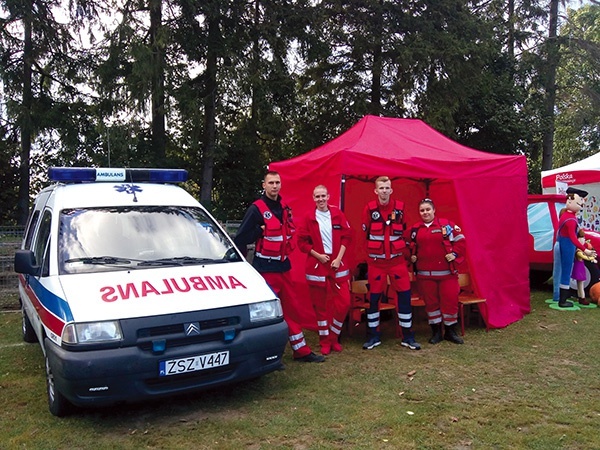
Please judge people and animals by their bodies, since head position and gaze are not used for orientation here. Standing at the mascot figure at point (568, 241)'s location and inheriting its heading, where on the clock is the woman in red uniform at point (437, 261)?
The woman in red uniform is roughly at 4 o'clock from the mascot figure.

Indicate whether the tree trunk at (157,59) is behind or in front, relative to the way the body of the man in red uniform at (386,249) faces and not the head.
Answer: behind

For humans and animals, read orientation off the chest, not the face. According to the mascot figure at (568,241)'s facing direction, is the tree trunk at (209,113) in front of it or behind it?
behind

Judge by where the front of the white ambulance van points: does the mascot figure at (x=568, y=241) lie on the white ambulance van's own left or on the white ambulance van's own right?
on the white ambulance van's own left

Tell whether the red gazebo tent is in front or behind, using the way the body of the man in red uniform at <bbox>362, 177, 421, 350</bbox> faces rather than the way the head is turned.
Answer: behind

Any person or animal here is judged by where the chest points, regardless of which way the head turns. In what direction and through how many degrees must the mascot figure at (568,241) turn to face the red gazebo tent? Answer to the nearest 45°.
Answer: approximately 135° to its right
